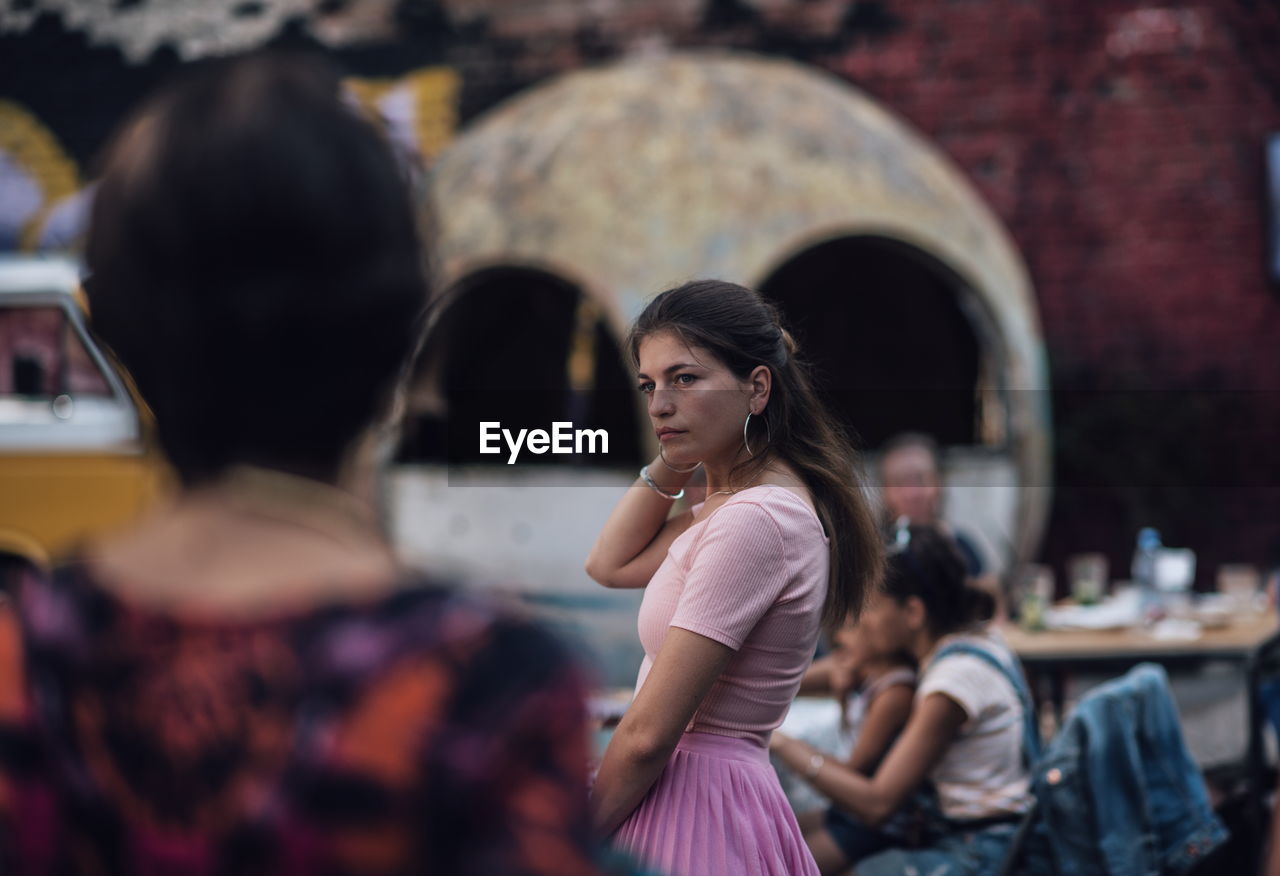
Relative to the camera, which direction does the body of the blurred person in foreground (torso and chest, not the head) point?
away from the camera

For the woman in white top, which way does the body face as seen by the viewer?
to the viewer's left

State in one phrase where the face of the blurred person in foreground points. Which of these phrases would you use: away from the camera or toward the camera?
away from the camera

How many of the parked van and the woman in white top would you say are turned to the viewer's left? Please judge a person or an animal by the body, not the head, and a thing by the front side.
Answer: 1

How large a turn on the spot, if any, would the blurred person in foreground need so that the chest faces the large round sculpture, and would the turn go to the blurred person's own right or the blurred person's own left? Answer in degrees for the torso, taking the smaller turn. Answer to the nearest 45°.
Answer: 0° — they already face it
